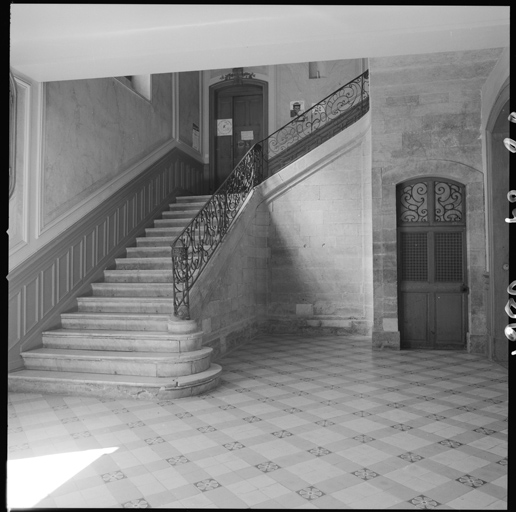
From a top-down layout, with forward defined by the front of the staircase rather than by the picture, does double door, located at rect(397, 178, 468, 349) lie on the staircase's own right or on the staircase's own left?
on the staircase's own left

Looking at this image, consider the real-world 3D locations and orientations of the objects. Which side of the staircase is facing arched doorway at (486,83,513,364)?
left

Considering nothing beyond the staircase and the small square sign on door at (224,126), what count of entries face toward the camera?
2

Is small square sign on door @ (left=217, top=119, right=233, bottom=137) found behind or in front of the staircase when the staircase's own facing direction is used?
behind

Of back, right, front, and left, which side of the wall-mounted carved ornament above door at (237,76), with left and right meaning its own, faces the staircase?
front

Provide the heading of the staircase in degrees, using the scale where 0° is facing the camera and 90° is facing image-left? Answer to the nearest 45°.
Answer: approximately 0°

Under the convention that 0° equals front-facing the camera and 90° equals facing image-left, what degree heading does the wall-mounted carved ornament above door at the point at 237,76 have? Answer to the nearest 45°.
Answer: approximately 0°

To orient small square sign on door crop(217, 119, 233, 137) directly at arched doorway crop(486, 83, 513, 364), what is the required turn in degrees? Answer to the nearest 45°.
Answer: approximately 45° to its left
